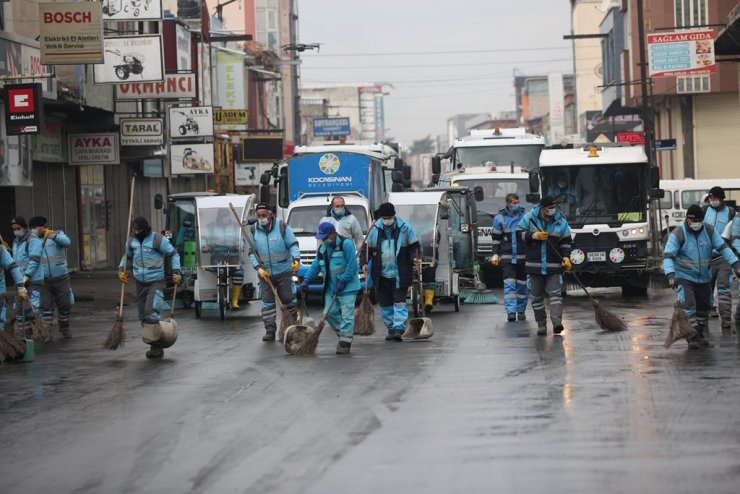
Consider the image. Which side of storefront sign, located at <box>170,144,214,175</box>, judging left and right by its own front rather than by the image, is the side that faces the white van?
left

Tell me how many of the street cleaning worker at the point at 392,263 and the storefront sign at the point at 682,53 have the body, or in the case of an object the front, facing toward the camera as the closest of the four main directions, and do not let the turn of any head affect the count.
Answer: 2

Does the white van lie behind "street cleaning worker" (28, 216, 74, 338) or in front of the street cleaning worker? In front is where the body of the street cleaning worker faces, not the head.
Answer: behind

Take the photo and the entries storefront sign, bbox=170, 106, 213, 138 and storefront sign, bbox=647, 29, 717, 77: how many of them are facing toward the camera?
2

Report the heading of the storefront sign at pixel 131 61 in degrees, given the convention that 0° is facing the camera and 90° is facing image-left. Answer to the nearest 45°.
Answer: approximately 0°

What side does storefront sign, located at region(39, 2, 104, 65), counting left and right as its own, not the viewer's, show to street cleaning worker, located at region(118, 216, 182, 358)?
front
